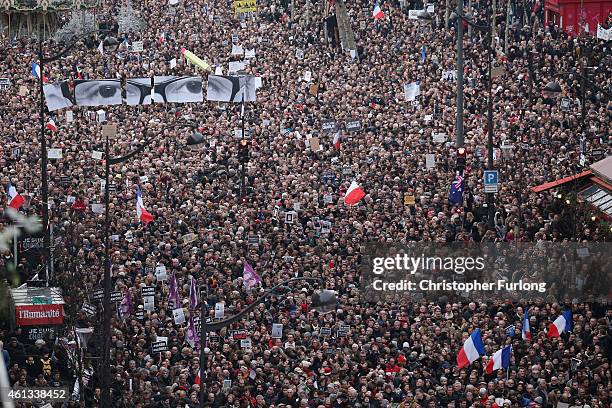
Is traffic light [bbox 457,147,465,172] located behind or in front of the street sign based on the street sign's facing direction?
behind

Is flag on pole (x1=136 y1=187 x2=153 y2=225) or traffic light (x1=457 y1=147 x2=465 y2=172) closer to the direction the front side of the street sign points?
the flag on pole

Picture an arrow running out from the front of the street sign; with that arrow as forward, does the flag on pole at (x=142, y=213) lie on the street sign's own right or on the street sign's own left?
on the street sign's own right

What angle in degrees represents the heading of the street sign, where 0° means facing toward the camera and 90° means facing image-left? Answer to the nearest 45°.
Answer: approximately 0°
